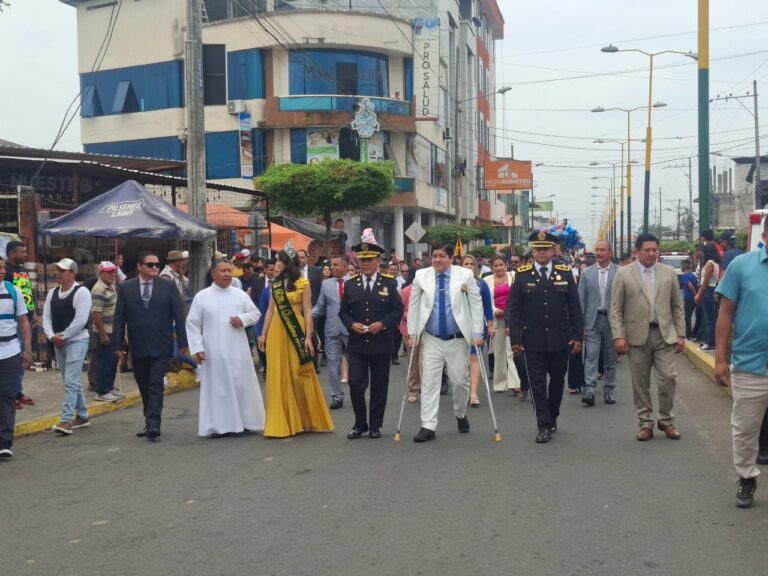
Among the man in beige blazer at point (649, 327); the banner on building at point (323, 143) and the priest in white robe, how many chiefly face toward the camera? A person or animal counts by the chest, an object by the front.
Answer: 3

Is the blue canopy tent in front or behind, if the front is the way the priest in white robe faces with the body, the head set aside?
behind

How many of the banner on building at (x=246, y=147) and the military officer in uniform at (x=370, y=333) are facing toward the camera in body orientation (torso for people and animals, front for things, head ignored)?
2

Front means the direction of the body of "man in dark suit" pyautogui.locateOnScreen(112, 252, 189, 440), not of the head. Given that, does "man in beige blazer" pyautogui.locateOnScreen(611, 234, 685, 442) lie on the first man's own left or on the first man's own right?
on the first man's own left

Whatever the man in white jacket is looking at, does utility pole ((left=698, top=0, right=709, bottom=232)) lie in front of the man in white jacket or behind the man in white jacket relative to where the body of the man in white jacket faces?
behind

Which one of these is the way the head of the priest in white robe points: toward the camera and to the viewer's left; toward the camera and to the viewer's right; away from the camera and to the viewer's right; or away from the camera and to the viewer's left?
toward the camera and to the viewer's right

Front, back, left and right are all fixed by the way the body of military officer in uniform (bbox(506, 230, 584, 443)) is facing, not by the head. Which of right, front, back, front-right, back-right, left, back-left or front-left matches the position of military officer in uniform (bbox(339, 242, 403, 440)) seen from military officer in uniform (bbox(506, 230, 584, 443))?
right

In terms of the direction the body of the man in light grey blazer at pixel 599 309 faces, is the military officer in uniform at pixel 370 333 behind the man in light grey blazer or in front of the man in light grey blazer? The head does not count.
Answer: in front

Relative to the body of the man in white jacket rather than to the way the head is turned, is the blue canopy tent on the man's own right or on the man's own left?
on the man's own right

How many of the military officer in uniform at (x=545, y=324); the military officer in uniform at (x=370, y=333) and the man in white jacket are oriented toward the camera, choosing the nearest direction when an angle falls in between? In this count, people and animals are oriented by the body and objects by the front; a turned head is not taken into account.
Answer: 3

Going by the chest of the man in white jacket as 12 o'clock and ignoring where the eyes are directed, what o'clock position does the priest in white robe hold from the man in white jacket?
The priest in white robe is roughly at 3 o'clock from the man in white jacket.

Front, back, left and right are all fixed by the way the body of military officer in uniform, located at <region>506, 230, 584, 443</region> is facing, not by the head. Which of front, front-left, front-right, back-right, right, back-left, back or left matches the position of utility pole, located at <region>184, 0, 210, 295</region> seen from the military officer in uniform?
back-right

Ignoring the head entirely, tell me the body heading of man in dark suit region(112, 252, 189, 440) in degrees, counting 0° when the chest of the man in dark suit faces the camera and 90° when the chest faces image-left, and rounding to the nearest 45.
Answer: approximately 0°

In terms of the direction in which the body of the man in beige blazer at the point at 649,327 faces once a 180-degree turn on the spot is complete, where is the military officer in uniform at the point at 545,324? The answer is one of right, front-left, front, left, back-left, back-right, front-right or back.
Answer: left
